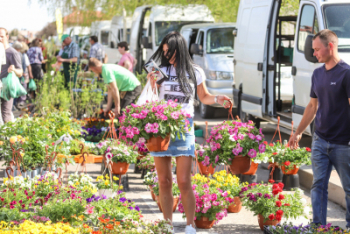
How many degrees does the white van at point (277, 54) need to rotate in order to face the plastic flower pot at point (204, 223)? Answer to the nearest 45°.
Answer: approximately 45° to its right

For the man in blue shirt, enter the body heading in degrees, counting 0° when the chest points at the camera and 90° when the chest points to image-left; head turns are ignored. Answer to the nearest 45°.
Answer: approximately 45°

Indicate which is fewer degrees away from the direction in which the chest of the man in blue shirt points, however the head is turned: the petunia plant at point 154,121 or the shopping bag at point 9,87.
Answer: the petunia plant

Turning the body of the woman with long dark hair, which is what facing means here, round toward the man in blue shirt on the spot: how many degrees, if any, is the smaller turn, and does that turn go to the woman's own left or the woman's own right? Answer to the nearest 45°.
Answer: approximately 135° to the woman's own left

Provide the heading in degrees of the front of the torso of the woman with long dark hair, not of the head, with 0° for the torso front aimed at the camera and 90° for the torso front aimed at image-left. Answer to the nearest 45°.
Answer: approximately 45°

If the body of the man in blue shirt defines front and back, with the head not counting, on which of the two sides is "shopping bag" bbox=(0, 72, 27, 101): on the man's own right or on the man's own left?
on the man's own right

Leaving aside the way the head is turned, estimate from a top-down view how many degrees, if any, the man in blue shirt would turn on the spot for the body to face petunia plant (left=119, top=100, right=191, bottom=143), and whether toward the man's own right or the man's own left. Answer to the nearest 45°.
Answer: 0° — they already face it

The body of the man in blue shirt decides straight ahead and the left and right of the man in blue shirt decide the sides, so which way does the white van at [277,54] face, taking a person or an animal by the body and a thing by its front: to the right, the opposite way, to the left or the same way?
to the left
